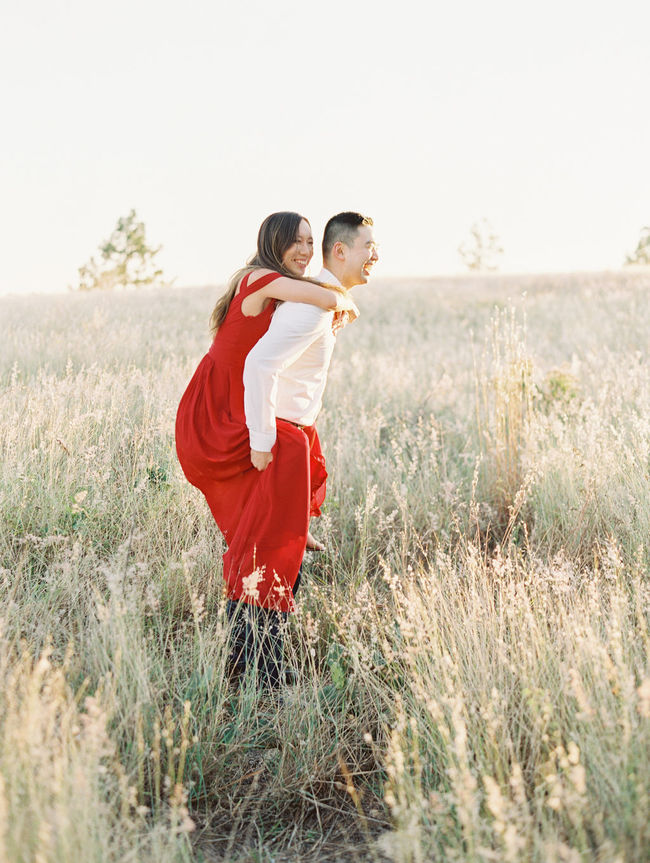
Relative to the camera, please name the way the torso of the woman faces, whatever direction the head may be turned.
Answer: to the viewer's right

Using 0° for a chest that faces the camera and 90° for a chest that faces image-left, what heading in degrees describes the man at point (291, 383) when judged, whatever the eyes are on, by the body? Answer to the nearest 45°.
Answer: approximately 270°

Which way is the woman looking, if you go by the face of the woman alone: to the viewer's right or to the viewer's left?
to the viewer's right
